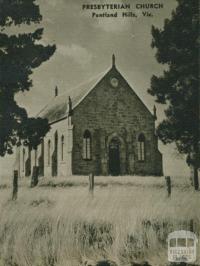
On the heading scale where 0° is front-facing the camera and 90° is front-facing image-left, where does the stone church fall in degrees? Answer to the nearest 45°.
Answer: approximately 315°

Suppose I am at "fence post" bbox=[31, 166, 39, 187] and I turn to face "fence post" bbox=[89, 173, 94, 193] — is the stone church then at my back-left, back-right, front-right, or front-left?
front-left
